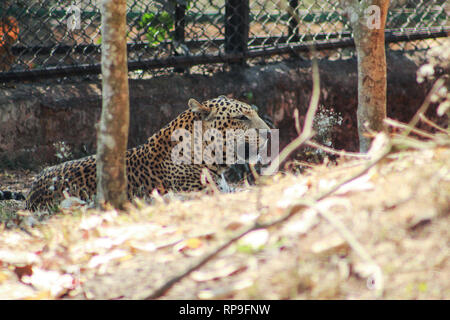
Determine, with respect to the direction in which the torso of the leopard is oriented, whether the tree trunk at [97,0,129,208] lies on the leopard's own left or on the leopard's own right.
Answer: on the leopard's own right

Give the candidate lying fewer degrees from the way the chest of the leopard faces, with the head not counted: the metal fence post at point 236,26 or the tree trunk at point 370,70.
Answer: the tree trunk

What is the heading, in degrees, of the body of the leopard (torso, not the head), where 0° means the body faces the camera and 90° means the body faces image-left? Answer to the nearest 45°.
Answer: approximately 270°

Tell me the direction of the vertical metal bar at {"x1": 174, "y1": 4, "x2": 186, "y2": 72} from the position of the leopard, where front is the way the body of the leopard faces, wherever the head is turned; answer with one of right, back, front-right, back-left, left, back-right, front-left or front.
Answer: left

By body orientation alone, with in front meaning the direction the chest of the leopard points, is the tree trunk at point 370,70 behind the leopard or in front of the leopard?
in front

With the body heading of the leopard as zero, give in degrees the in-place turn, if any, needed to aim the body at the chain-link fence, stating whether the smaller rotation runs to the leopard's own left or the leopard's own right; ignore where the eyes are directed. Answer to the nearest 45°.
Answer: approximately 90° to the leopard's own left

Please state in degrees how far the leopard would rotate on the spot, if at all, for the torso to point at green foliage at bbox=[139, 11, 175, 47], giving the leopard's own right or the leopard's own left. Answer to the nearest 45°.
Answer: approximately 90° to the leopard's own left

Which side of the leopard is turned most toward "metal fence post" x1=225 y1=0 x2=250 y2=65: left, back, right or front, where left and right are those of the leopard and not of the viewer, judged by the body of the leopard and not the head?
left

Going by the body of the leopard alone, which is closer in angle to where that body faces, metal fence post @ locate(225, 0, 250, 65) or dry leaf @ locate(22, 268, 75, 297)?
the metal fence post
